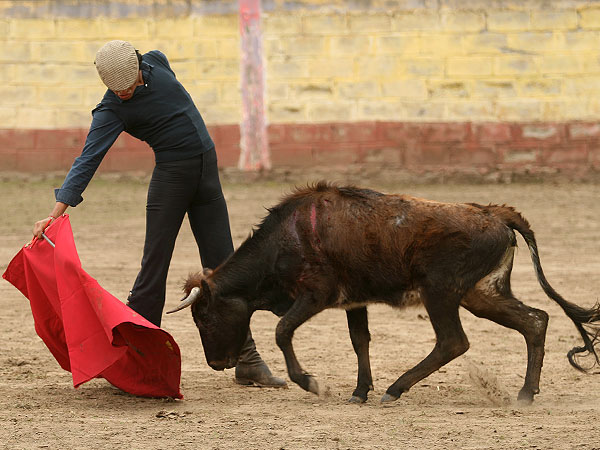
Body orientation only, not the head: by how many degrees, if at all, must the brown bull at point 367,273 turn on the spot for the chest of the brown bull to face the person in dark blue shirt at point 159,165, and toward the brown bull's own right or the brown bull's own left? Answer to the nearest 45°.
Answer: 0° — it already faces them

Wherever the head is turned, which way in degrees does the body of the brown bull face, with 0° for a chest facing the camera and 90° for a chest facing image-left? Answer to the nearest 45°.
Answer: approximately 90°
